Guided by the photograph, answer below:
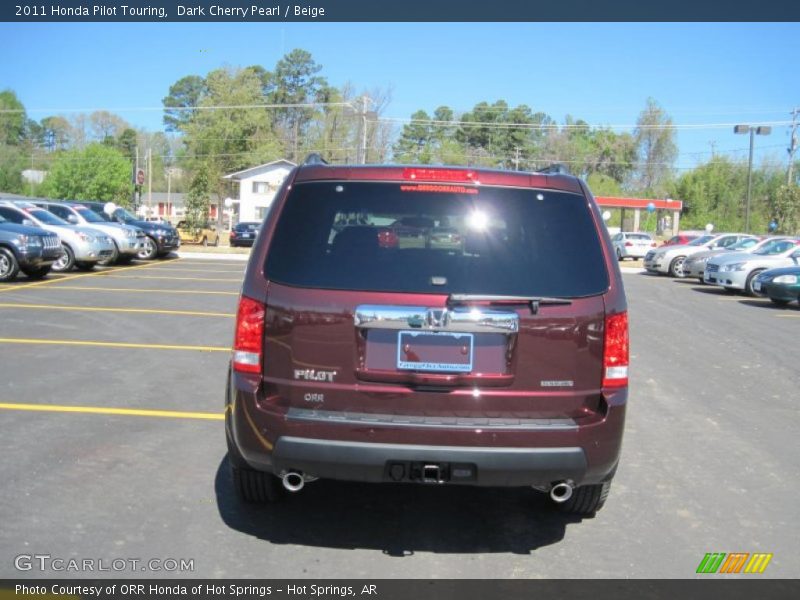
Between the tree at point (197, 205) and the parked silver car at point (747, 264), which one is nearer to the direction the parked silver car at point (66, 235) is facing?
the parked silver car at point (747, 264)

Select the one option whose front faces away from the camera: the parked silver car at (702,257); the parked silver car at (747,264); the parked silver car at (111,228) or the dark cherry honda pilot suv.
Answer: the dark cherry honda pilot suv

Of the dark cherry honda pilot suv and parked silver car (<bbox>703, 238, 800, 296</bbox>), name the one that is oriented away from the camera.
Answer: the dark cherry honda pilot suv

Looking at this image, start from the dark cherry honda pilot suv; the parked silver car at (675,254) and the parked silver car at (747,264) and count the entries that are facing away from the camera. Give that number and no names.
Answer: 1

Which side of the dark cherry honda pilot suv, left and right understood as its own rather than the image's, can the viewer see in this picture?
back

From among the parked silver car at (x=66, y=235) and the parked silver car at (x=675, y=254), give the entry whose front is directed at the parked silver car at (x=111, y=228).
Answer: the parked silver car at (x=675, y=254)

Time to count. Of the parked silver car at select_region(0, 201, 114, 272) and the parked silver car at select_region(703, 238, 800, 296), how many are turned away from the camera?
0

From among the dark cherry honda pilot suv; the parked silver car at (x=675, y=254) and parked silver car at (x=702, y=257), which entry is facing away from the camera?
the dark cherry honda pilot suv

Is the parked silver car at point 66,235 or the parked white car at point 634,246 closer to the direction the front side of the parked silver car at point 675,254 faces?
the parked silver car

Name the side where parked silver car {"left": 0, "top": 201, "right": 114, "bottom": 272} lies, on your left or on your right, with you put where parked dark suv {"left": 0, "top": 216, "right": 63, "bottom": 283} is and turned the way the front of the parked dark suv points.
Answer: on your left

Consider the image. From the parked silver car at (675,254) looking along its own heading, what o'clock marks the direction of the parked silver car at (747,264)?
The parked silver car at (747,264) is roughly at 10 o'clock from the parked silver car at (675,254).

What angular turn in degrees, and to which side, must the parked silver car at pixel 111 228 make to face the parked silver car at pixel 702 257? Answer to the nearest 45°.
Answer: approximately 45° to its left
